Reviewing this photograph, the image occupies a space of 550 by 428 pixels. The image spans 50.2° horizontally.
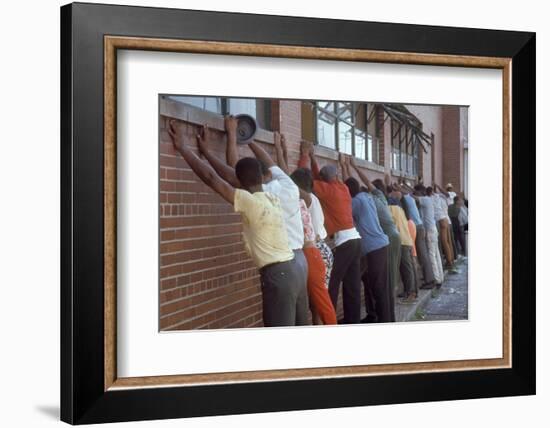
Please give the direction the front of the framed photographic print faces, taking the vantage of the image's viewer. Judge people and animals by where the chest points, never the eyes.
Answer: facing the viewer and to the right of the viewer
